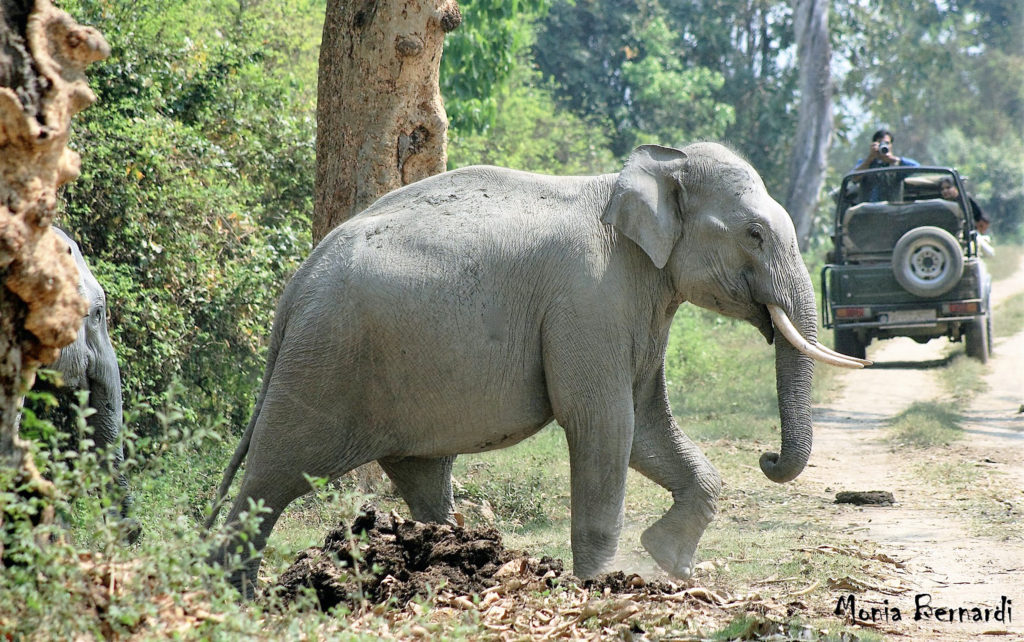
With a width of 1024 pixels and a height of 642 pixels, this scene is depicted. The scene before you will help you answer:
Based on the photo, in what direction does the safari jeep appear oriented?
away from the camera

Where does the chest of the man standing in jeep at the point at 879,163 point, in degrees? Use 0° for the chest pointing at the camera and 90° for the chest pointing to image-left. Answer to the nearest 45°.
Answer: approximately 0°

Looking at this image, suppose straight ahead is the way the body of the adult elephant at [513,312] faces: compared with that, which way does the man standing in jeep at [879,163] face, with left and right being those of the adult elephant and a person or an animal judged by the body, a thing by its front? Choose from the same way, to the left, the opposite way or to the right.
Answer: to the right

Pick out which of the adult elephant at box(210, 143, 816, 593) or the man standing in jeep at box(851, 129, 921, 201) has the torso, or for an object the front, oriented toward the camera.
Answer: the man standing in jeep

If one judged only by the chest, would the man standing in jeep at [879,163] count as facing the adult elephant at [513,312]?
yes

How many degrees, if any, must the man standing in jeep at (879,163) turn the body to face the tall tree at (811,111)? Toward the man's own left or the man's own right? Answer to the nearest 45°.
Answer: approximately 180°

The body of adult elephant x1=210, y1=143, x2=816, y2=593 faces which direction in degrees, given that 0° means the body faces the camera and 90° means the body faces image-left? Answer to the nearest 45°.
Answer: approximately 270°

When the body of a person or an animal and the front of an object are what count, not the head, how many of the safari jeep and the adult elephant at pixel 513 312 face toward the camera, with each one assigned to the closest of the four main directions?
0

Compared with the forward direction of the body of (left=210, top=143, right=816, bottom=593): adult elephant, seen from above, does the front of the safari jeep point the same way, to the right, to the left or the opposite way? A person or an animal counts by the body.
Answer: to the left

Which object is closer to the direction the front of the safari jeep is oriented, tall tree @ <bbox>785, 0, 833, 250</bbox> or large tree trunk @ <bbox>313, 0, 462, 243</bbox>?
the tall tree
